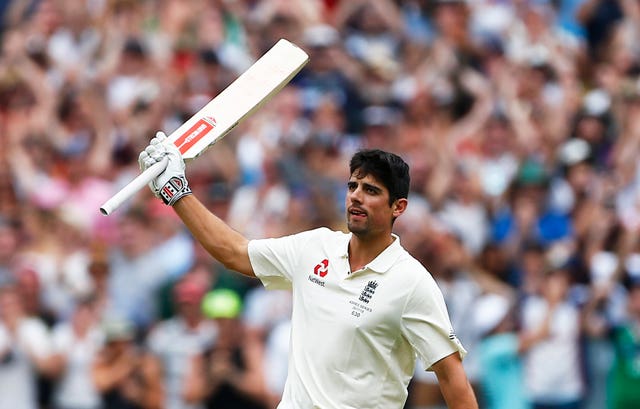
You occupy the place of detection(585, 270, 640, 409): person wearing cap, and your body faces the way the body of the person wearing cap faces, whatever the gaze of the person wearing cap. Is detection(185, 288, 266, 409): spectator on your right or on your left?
on your right

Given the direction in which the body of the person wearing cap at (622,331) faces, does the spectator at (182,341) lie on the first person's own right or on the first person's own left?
on the first person's own right

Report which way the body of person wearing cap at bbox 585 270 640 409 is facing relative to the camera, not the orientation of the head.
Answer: toward the camera

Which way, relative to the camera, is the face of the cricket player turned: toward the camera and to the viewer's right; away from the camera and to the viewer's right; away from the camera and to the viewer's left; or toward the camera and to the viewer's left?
toward the camera and to the viewer's left

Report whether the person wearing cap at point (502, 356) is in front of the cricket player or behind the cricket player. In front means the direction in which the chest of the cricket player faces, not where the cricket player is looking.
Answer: behind

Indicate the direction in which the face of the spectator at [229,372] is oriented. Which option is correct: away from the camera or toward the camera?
toward the camera

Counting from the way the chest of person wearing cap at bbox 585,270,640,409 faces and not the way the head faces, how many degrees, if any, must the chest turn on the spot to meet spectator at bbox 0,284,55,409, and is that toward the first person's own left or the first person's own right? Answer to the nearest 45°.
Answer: approximately 90° to the first person's own right

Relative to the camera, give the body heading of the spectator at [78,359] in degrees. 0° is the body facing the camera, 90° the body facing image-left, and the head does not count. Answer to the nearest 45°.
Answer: approximately 0°

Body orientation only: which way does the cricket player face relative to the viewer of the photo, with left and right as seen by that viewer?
facing the viewer and to the left of the viewer

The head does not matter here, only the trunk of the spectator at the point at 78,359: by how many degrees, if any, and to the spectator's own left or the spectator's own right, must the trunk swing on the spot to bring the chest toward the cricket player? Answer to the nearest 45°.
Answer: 0° — they already face them

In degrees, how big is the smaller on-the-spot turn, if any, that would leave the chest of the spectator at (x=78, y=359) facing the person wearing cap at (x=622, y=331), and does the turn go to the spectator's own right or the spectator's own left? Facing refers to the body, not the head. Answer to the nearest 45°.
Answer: approximately 90° to the spectator's own left

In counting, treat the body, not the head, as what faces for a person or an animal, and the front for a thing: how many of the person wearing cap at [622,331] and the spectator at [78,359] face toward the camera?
2

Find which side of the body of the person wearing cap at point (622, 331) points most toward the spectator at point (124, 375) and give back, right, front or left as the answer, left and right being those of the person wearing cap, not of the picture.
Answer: right
